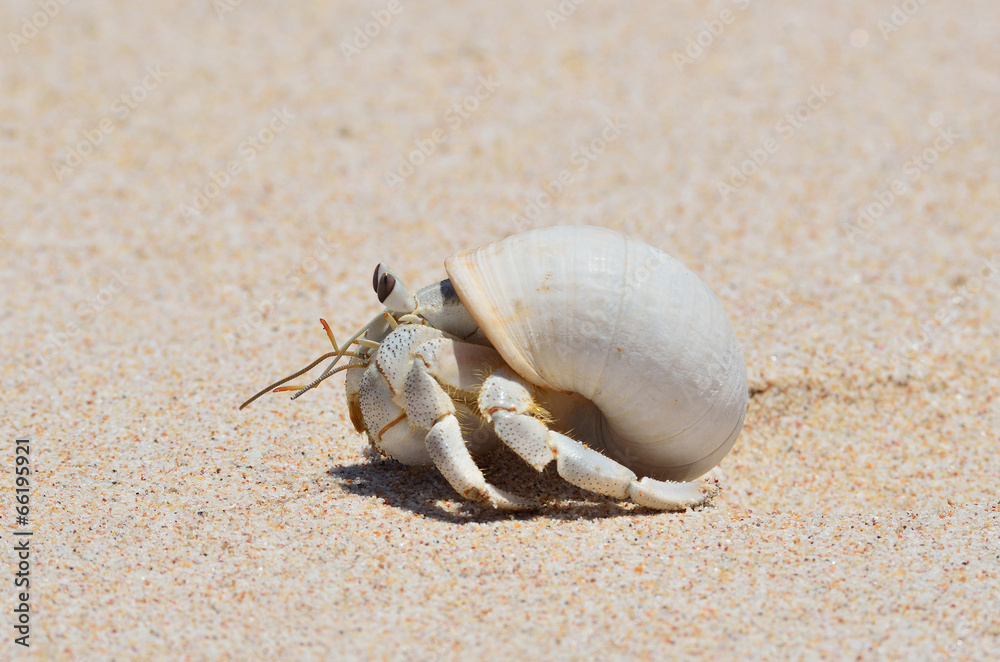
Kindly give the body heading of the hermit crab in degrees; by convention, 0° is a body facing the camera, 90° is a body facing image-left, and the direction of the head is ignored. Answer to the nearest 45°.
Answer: approximately 90°
